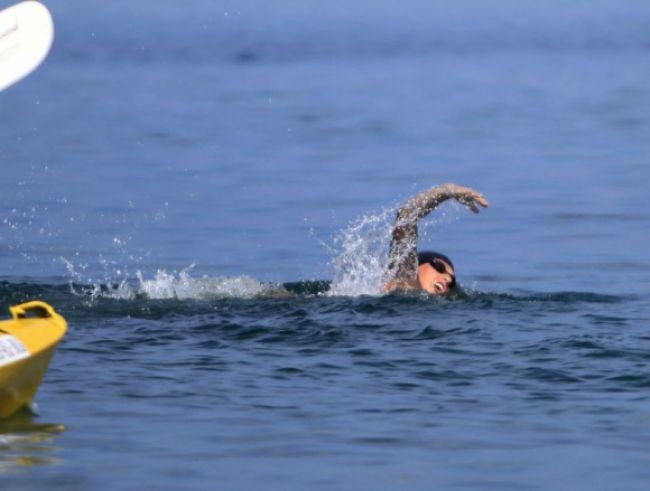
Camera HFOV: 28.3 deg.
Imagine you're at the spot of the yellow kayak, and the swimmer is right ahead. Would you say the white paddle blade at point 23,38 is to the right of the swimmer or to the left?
left

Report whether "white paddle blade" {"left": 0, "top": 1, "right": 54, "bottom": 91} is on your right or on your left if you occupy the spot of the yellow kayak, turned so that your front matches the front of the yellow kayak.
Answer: on your left

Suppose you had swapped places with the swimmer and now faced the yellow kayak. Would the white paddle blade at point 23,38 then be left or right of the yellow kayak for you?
right

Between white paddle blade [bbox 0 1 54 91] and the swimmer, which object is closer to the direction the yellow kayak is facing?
the swimmer

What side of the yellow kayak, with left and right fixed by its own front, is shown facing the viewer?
right

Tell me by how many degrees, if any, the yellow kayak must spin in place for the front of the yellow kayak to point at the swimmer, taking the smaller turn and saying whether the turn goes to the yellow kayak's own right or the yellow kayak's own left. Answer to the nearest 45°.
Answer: approximately 45° to the yellow kayak's own left
